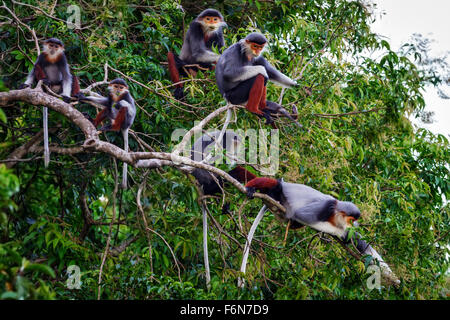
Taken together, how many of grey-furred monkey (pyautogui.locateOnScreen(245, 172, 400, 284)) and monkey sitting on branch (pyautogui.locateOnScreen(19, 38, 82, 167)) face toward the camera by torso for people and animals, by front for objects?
1

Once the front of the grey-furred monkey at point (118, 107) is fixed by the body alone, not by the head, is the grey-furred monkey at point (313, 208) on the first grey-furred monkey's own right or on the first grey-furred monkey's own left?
on the first grey-furred monkey's own left

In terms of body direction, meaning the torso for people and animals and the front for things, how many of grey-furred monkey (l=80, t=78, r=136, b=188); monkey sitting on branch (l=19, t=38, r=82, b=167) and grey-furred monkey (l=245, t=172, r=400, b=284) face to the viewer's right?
1

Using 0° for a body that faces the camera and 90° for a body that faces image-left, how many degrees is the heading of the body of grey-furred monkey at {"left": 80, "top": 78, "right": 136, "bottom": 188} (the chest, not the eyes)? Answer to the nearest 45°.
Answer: approximately 45°

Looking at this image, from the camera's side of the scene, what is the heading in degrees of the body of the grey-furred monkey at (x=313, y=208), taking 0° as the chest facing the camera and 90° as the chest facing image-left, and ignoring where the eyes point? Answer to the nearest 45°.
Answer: approximately 270°

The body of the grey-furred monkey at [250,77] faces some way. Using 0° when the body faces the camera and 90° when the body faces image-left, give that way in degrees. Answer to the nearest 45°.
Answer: approximately 315°

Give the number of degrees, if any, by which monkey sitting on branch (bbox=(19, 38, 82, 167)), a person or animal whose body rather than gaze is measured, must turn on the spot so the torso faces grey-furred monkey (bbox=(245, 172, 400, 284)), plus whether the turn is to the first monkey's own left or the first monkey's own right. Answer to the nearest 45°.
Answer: approximately 90° to the first monkey's own left

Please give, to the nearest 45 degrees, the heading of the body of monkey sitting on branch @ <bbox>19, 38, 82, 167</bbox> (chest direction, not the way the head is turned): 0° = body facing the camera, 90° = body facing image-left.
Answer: approximately 0°
